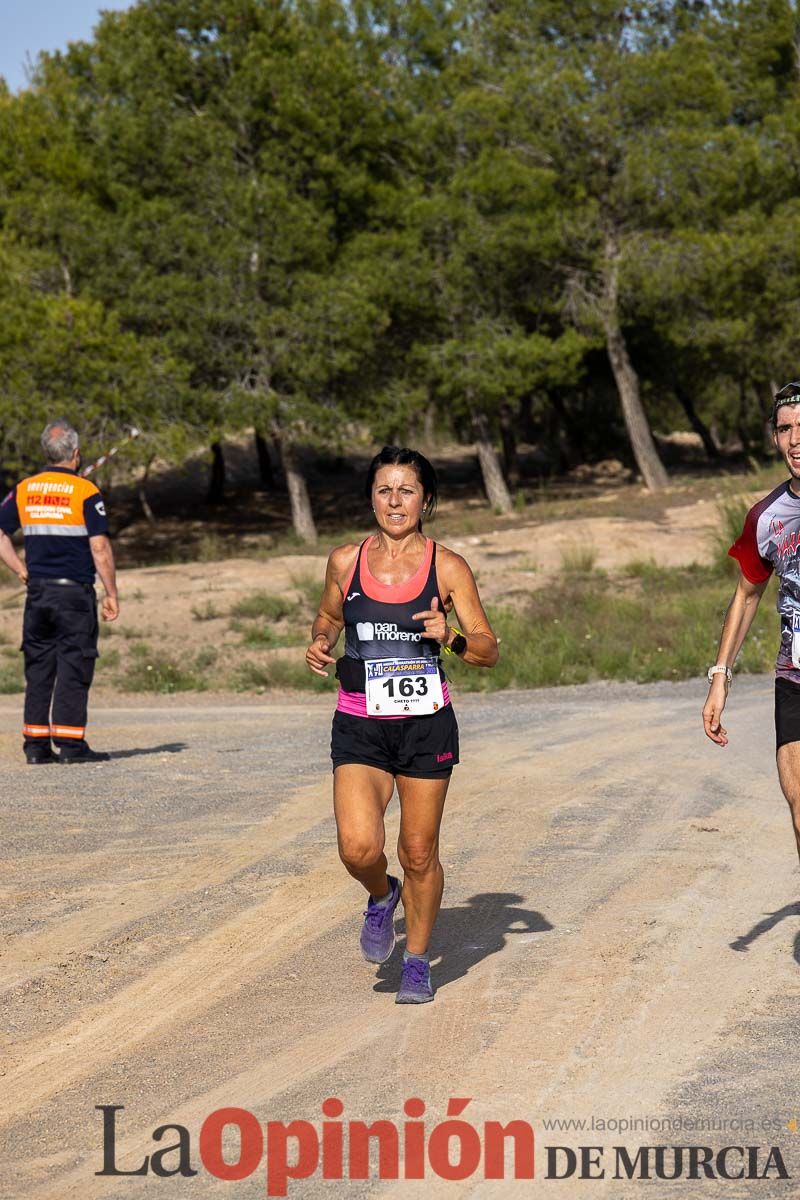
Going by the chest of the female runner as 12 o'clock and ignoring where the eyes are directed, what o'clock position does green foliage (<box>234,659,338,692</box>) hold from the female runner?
The green foliage is roughly at 6 o'clock from the female runner.

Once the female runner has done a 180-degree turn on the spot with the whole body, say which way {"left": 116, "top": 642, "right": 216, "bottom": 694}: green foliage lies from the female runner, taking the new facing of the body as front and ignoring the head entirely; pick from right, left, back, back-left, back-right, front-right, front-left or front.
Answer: front

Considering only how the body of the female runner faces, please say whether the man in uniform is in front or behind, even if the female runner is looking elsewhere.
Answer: behind

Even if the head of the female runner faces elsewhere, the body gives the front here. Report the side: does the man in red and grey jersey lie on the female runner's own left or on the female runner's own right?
on the female runner's own left

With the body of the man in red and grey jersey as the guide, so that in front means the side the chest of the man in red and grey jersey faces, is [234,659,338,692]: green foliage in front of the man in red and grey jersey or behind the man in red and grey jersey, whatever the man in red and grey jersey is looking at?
behind

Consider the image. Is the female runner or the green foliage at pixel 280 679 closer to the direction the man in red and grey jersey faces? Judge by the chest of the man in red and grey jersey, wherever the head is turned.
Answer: the female runner

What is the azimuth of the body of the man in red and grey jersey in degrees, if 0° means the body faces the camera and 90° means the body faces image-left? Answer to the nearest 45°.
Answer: approximately 0°

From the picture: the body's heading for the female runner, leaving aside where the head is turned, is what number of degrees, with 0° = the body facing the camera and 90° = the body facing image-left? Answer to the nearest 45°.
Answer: approximately 0°

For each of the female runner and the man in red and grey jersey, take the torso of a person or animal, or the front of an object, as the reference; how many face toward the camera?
2
